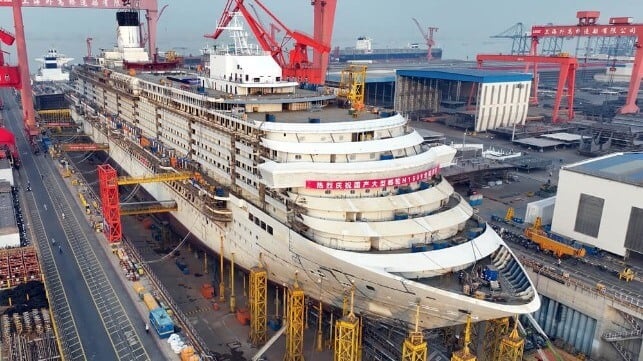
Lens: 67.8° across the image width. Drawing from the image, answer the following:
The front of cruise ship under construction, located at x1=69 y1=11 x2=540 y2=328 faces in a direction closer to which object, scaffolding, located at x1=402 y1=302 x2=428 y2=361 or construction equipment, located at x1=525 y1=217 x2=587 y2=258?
the scaffolding

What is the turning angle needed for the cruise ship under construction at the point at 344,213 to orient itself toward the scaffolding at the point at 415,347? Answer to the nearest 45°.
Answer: approximately 45° to its right

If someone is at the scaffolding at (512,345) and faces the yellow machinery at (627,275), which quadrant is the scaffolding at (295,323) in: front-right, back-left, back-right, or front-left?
back-left

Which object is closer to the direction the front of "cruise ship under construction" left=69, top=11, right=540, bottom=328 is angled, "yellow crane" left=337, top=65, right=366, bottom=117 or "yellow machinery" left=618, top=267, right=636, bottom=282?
the yellow machinery

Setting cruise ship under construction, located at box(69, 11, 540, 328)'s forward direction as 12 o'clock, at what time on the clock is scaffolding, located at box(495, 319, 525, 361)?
The scaffolding is roughly at 12 o'clock from the cruise ship under construction.

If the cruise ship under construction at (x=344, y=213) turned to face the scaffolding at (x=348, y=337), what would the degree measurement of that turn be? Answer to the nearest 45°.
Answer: approximately 45° to its right

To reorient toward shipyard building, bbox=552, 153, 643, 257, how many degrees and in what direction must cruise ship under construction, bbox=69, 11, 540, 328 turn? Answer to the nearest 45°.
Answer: approximately 45° to its left

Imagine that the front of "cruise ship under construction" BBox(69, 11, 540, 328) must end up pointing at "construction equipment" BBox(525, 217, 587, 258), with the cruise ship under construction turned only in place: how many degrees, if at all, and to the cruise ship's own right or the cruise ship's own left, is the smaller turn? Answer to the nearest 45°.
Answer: approximately 90° to the cruise ship's own left

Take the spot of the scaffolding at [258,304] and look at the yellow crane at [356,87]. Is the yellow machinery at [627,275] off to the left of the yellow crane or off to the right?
right

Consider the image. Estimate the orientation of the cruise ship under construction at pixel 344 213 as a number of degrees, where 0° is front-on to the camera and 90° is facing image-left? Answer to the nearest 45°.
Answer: approximately 315°
